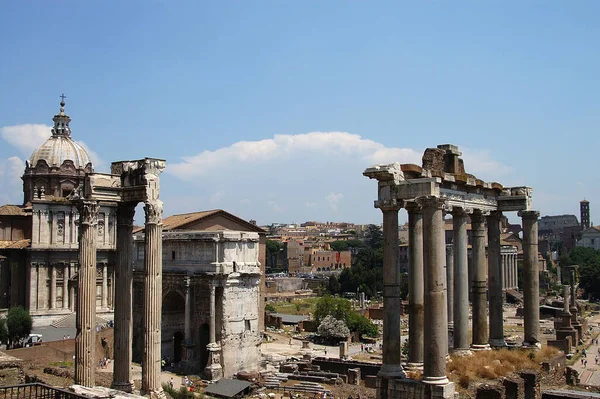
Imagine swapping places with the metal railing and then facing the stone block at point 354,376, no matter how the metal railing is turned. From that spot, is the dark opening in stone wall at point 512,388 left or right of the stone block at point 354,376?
right

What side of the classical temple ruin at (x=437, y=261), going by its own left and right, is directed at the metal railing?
left

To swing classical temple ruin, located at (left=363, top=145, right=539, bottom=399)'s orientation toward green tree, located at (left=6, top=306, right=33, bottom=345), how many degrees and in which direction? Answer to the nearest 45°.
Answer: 0° — it already faces it

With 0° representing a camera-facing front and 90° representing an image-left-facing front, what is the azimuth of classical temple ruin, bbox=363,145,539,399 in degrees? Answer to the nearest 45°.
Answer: approximately 135°
